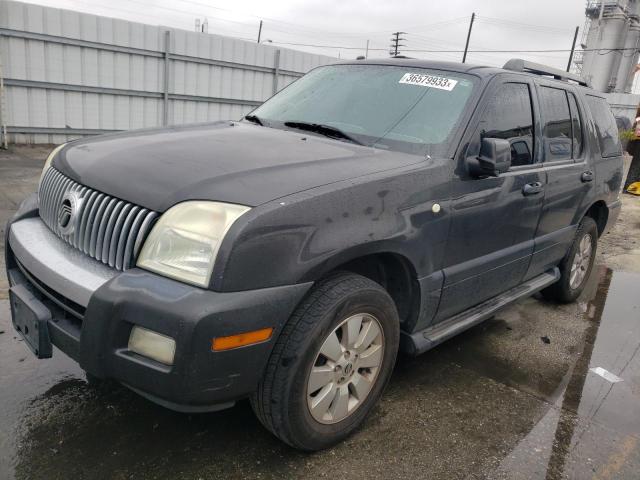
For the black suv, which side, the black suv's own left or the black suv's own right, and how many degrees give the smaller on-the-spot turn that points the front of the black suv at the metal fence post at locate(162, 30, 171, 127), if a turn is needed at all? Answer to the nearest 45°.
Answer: approximately 135° to the black suv's own right

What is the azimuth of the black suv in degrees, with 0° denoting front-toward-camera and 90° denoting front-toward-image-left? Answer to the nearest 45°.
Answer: approximately 45°

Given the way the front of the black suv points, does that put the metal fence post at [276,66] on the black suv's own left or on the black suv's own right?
on the black suv's own right
